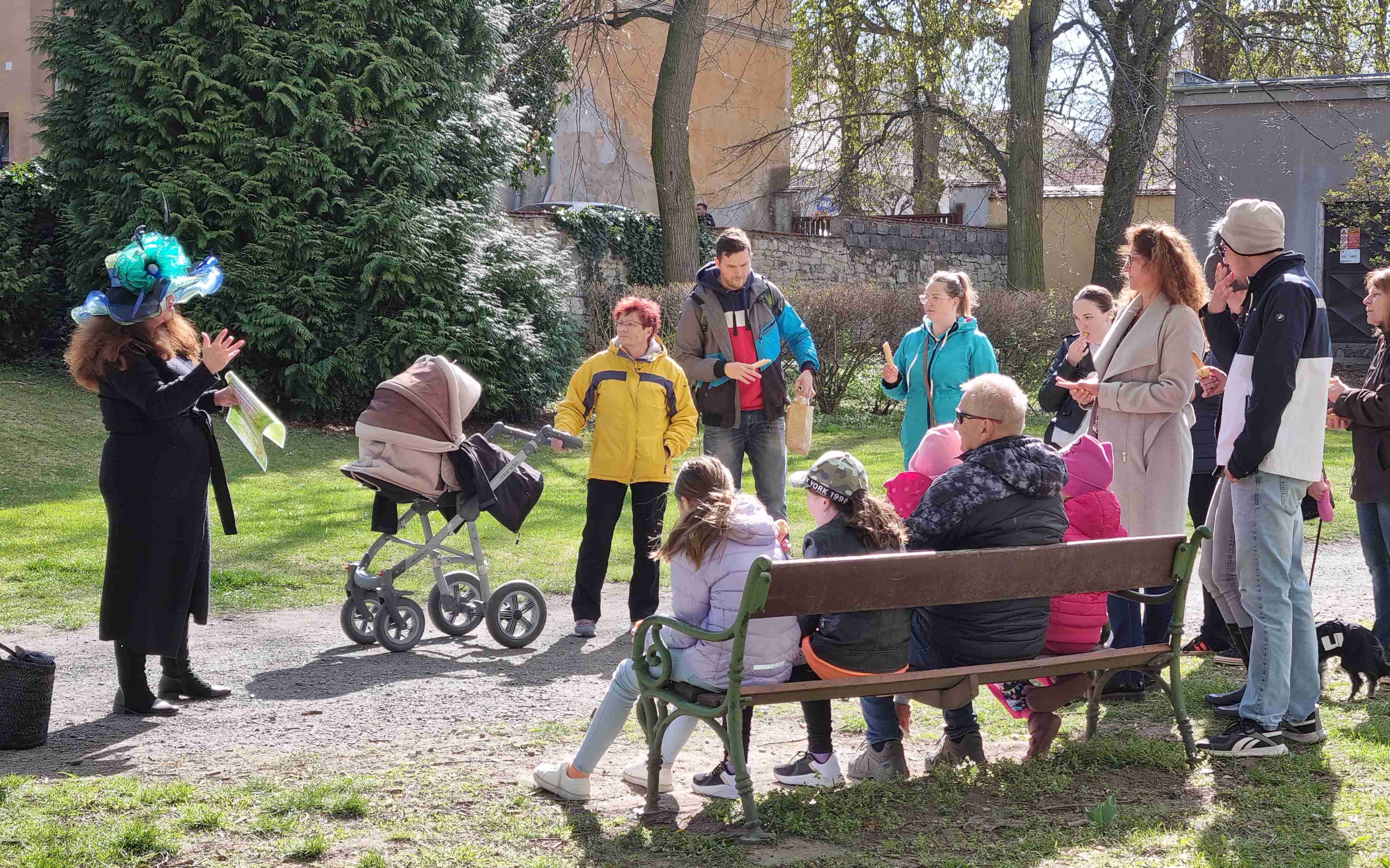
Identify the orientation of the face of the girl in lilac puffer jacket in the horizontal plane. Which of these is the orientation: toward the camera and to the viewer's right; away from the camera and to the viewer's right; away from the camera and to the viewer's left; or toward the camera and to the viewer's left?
away from the camera and to the viewer's left

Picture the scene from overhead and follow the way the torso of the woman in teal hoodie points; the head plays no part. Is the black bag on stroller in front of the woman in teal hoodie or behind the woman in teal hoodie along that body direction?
in front

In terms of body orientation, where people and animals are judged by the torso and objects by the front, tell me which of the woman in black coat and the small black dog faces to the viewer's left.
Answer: the small black dog

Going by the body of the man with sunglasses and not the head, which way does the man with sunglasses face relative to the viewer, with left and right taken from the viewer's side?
facing away from the viewer and to the left of the viewer

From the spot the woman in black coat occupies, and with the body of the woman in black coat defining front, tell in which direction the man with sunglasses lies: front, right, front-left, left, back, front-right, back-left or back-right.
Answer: front-right

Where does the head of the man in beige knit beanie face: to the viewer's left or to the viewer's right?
to the viewer's left

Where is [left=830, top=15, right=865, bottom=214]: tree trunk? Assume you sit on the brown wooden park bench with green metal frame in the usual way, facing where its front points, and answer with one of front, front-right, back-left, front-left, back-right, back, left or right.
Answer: front-right

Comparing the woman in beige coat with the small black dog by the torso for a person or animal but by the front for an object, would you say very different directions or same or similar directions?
same or similar directions

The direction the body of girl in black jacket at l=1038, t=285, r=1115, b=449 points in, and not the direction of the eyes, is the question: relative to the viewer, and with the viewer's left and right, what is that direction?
facing the viewer and to the left of the viewer

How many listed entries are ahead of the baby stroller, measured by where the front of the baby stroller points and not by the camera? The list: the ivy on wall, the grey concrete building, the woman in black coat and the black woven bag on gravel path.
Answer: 2

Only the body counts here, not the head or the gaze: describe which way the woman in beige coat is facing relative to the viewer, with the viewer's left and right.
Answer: facing to the left of the viewer

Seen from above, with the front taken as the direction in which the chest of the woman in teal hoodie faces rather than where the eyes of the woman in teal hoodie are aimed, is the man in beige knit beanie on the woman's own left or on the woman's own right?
on the woman's own left

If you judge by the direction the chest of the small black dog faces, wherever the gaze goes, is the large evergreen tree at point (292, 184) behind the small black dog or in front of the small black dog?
in front

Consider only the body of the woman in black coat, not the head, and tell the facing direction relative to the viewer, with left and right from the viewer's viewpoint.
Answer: facing to the right of the viewer

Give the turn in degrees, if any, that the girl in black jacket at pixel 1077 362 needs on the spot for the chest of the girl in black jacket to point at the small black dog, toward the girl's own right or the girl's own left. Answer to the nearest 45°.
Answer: approximately 90° to the girl's own left

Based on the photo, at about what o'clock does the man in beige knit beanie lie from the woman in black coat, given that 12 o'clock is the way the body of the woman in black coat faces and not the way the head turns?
The man in beige knit beanie is roughly at 1 o'clock from the woman in black coat.

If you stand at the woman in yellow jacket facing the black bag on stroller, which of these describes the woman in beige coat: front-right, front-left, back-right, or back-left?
back-left
